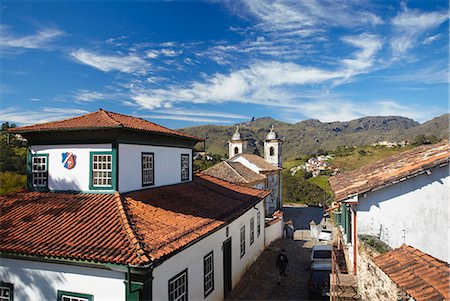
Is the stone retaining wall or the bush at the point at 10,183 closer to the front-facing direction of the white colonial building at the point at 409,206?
the bush

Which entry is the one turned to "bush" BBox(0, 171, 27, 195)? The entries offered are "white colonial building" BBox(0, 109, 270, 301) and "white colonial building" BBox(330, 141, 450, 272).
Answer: "white colonial building" BBox(330, 141, 450, 272)

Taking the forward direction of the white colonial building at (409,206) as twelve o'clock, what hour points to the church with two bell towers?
The church with two bell towers is roughly at 2 o'clock from the white colonial building.

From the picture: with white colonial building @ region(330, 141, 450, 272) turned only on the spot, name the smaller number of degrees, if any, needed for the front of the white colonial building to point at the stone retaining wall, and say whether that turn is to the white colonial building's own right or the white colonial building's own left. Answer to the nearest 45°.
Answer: approximately 90° to the white colonial building's own left

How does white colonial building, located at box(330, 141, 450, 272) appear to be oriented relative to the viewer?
to the viewer's left

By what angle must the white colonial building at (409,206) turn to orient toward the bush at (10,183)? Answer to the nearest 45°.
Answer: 0° — it already faces it

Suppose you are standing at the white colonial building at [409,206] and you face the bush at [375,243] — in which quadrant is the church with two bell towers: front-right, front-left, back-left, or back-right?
back-right
